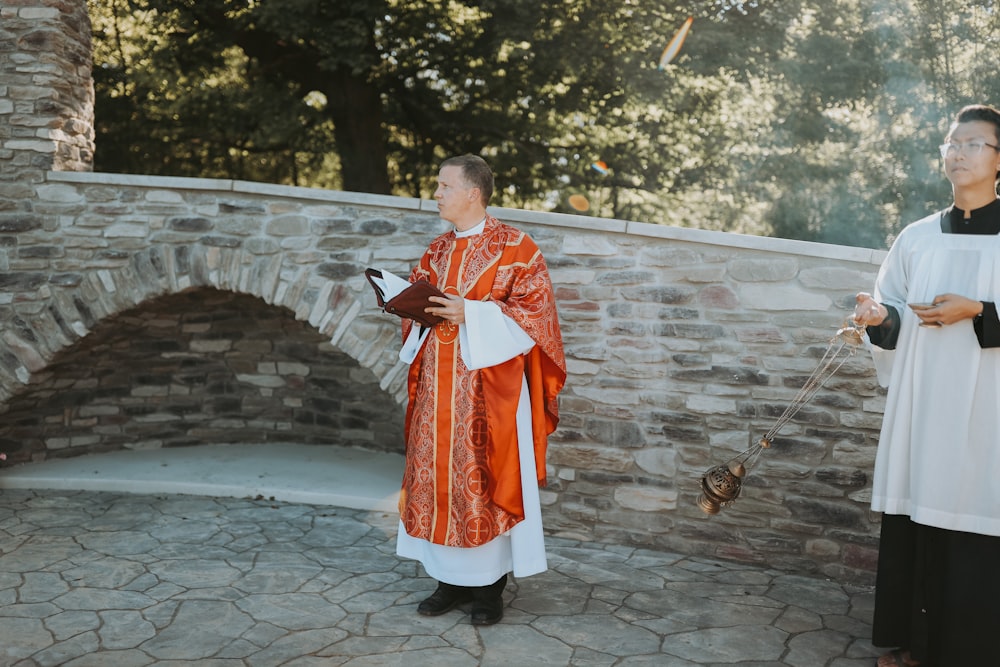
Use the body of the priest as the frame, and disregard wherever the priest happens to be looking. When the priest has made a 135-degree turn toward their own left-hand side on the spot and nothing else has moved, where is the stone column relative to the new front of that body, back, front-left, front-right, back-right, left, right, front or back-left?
back-left

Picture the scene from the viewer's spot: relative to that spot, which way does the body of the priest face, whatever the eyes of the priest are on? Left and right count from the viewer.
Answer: facing the viewer and to the left of the viewer
